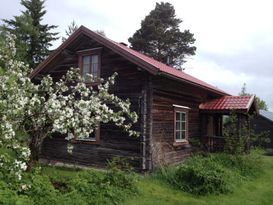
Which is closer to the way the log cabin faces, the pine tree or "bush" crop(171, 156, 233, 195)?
the bush

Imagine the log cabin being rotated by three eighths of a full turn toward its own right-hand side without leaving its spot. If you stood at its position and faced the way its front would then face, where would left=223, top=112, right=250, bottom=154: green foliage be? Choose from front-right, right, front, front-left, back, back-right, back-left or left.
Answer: back

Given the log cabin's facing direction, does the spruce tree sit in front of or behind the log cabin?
behind

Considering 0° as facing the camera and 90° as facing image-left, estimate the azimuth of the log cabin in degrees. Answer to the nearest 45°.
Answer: approximately 315°

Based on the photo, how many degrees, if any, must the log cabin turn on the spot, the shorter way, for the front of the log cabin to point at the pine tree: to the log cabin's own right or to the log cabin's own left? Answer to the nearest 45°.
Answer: approximately 135° to the log cabin's own left

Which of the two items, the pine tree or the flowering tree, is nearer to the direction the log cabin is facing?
the flowering tree

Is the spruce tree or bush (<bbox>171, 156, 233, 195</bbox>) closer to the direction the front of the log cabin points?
the bush

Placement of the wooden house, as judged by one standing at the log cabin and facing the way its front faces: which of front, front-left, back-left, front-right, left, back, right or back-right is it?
left

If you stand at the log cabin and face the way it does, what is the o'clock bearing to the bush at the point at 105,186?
The bush is roughly at 2 o'clock from the log cabin.

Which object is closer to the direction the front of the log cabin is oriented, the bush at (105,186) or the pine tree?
the bush

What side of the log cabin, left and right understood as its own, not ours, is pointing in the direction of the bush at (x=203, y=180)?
front

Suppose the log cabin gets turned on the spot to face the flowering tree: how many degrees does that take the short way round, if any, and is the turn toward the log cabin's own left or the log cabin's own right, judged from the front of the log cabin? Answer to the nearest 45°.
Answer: approximately 90° to the log cabin's own right
